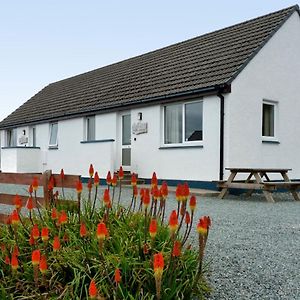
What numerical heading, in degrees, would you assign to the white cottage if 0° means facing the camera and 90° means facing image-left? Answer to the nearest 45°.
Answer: approximately 45°
